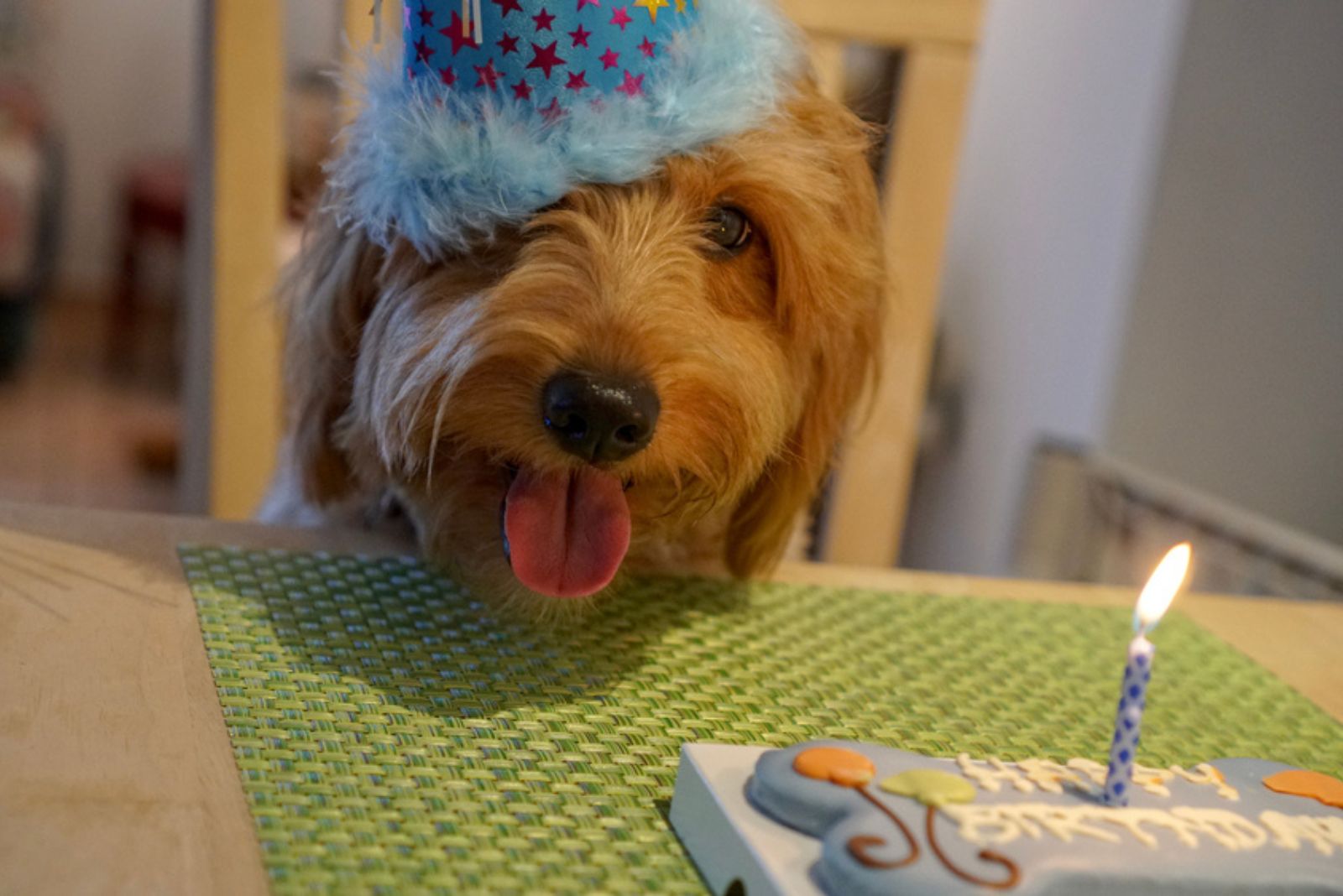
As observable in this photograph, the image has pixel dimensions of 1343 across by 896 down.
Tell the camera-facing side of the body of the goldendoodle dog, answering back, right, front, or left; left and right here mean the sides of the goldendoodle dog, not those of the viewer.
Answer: front

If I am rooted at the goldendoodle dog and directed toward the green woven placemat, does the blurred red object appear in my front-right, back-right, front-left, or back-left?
back-right

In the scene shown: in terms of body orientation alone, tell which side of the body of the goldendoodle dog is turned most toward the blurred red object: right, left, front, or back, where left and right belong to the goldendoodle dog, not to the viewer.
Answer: back
